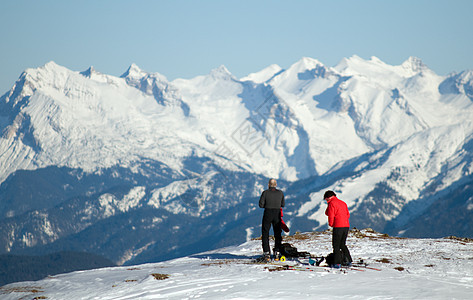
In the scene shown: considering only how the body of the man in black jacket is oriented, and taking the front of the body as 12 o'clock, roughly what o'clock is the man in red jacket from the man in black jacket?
The man in red jacket is roughly at 4 o'clock from the man in black jacket.

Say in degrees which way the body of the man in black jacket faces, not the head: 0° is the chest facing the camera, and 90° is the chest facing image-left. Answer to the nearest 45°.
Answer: approximately 180°
